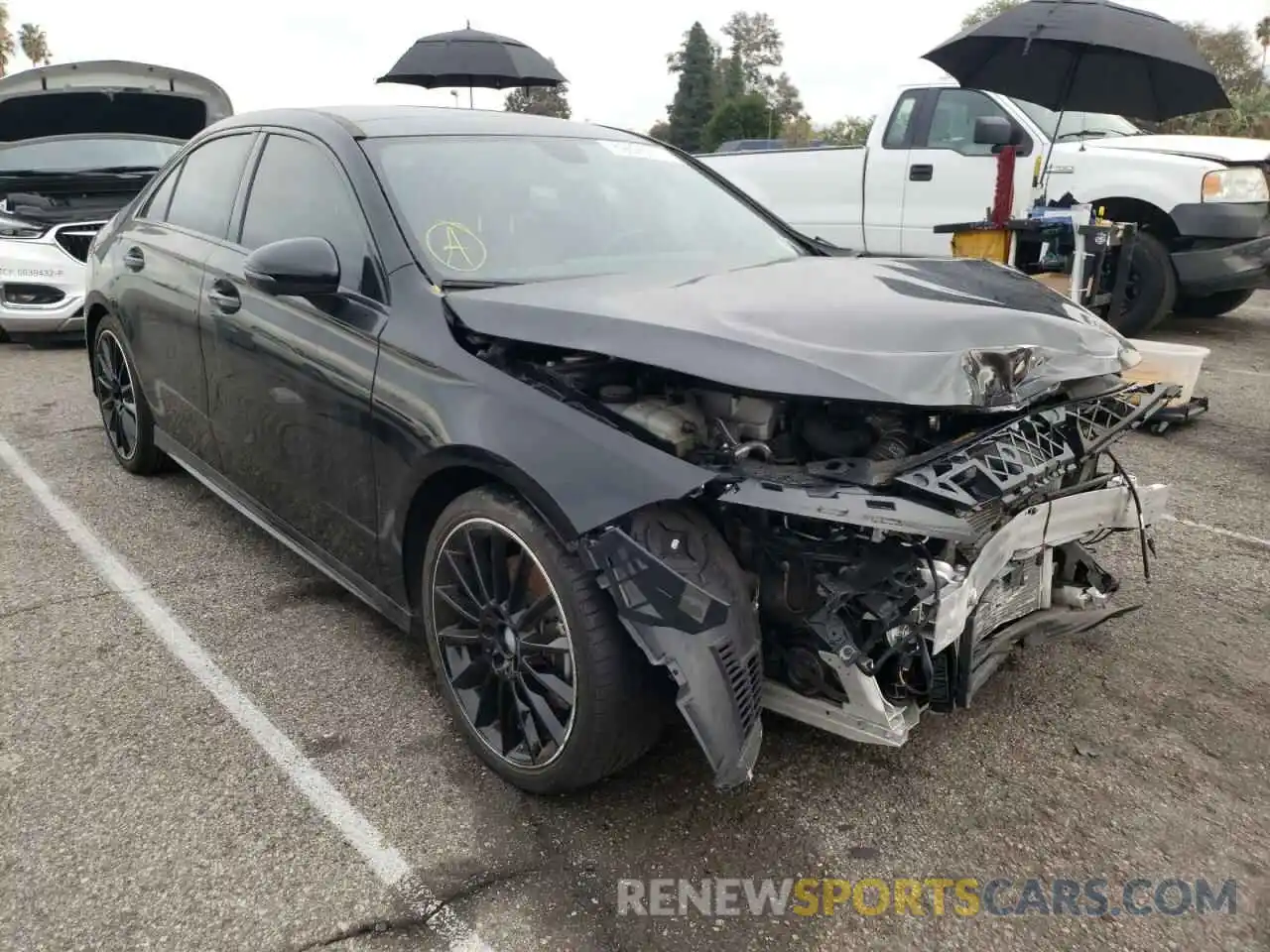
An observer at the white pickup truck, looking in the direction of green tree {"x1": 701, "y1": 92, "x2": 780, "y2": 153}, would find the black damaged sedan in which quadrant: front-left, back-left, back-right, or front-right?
back-left

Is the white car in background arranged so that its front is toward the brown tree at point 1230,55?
no

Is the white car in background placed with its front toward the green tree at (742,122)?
no

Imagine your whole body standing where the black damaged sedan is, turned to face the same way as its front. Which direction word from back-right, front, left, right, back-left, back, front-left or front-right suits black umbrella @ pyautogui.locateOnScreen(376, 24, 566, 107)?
back-left

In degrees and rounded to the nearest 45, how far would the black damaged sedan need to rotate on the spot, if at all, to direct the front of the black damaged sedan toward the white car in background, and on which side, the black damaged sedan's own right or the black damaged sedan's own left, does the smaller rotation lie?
approximately 180°

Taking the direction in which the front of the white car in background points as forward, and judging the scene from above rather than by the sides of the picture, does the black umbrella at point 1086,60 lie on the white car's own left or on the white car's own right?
on the white car's own left

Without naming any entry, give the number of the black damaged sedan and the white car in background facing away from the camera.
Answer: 0

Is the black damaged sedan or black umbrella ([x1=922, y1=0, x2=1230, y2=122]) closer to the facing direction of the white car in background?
the black damaged sedan

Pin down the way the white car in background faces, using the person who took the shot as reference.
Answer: facing the viewer

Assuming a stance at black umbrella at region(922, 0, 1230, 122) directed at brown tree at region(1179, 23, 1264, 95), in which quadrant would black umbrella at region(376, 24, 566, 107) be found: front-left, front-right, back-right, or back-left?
front-left

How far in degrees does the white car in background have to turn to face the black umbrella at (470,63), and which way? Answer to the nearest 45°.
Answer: approximately 135° to its left

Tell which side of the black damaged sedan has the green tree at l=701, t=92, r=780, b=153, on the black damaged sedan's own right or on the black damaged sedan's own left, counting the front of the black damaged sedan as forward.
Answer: on the black damaged sedan's own left

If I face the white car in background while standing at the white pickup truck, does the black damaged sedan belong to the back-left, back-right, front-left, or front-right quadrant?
front-left

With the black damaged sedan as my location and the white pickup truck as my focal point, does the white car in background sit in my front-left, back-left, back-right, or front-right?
front-left

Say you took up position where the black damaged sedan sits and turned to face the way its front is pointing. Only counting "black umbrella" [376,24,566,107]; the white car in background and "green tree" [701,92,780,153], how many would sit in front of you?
0

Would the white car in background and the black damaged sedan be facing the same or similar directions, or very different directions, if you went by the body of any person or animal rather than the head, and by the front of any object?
same or similar directions

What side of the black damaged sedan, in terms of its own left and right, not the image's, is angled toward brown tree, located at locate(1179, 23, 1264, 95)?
left

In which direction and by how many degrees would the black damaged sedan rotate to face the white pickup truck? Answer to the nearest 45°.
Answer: approximately 90° to its left

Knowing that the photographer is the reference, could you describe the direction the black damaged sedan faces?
facing the viewer and to the right of the viewer
